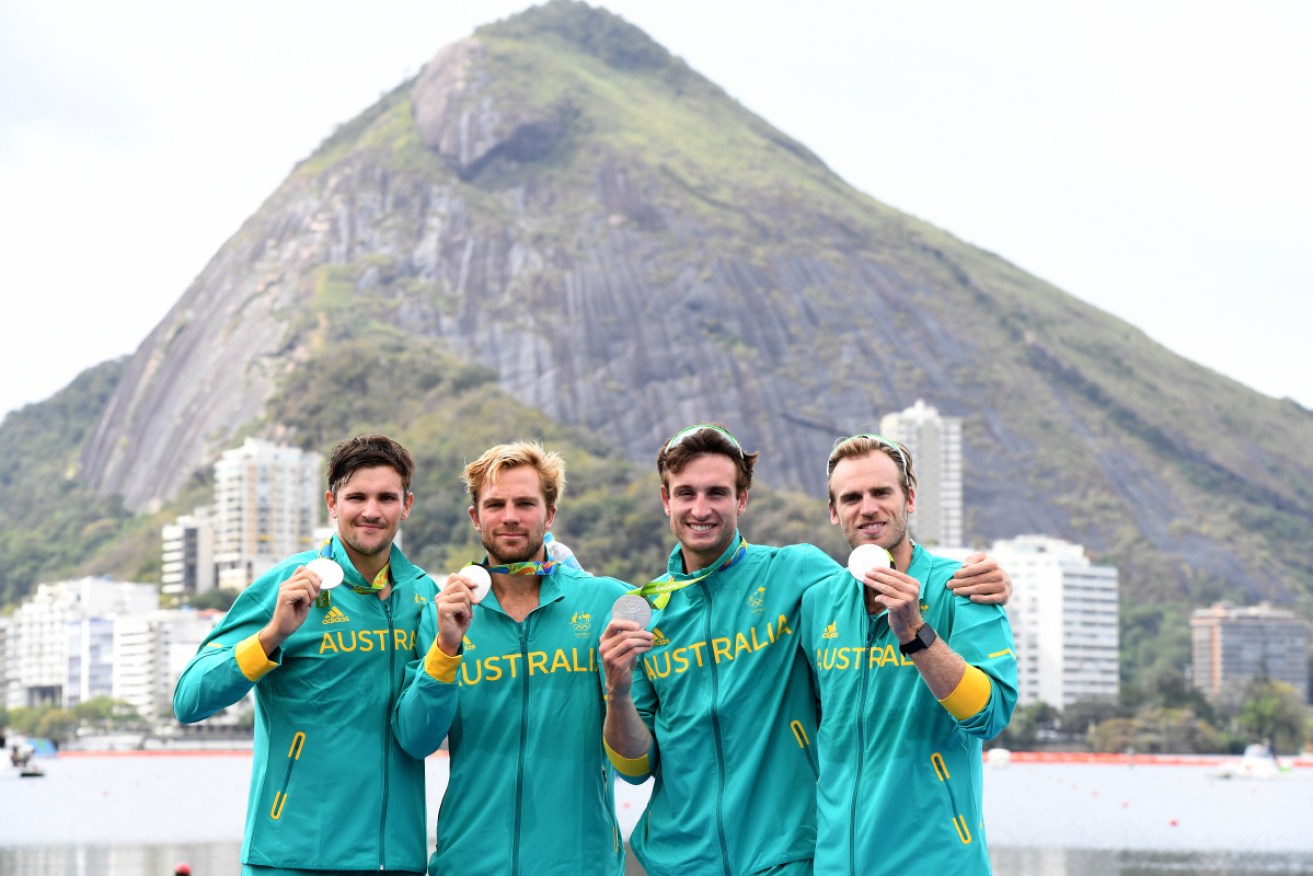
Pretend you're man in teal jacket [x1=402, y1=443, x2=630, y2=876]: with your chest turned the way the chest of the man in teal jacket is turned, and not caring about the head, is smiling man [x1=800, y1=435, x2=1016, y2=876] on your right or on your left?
on your left

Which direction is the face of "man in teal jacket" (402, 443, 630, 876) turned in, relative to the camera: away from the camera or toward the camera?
toward the camera

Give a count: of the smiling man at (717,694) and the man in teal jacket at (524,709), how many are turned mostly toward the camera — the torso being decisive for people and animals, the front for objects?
2

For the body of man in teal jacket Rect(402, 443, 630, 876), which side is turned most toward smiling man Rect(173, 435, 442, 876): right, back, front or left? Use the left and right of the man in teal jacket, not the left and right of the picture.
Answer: right

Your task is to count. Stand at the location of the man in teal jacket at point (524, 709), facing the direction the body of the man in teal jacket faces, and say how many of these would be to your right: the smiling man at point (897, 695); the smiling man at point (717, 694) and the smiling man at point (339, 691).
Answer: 1

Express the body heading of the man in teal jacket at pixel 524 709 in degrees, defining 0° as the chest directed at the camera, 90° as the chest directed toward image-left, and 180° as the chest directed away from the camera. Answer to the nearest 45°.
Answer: approximately 0°

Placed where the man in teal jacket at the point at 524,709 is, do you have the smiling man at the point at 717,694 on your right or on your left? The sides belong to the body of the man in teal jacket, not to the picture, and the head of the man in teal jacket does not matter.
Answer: on your left

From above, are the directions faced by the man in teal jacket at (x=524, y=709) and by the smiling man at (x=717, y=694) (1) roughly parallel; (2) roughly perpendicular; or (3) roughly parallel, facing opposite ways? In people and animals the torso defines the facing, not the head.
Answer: roughly parallel

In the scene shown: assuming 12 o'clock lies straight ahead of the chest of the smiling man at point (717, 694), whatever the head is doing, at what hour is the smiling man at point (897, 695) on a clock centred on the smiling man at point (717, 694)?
the smiling man at point (897, 695) is roughly at 10 o'clock from the smiling man at point (717, 694).

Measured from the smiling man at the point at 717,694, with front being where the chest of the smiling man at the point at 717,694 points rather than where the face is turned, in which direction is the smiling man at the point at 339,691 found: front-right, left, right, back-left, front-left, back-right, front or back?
right

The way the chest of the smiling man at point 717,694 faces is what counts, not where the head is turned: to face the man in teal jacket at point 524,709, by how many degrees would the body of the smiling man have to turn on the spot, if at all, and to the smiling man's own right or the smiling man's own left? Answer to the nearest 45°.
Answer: approximately 90° to the smiling man's own right

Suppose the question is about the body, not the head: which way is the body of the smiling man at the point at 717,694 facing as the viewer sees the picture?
toward the camera
